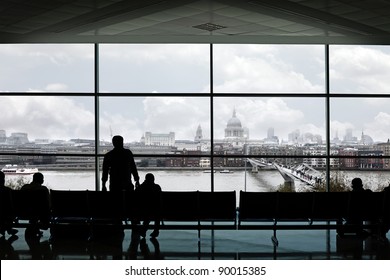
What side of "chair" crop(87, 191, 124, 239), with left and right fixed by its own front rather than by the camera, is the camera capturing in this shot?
back

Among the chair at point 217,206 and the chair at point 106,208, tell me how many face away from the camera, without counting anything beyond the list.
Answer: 2

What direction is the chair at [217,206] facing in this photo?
away from the camera

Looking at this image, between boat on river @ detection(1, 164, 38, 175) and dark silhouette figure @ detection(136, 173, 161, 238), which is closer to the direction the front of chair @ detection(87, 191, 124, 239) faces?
the boat on river

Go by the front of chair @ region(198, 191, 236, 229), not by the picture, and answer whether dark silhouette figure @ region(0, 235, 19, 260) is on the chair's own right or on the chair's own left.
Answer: on the chair's own left

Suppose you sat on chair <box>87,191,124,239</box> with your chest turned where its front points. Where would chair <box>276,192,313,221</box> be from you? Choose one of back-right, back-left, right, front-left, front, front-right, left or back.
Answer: right

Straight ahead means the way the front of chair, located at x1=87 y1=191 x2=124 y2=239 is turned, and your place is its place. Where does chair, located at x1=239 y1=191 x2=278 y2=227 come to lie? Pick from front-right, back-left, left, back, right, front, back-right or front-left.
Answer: right
